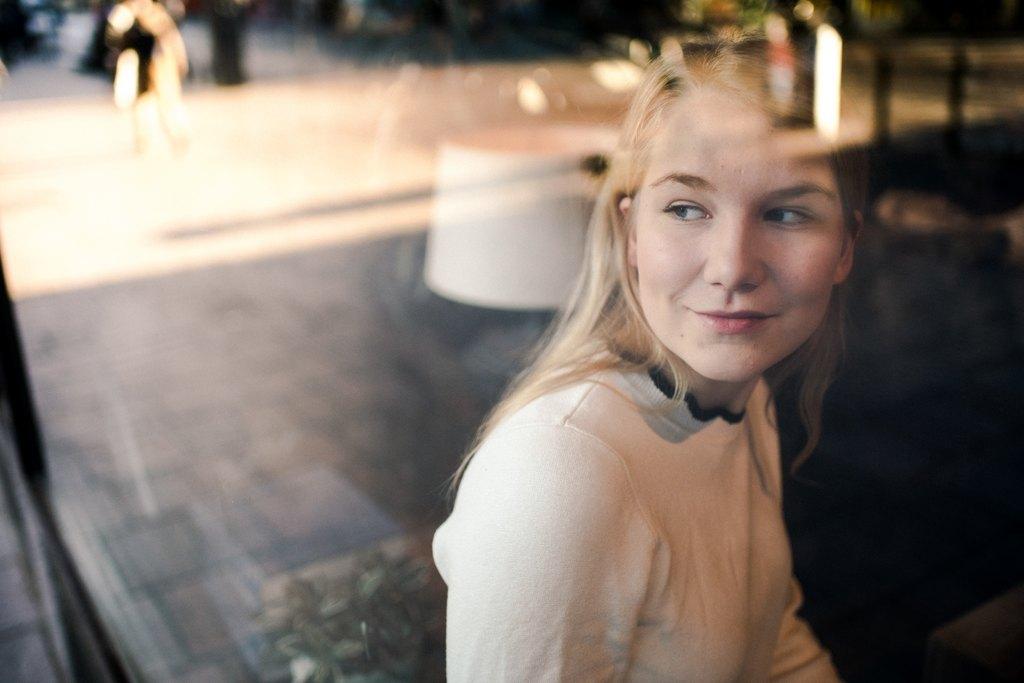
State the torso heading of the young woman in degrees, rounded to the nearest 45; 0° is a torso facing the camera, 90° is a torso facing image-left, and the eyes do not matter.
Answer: approximately 315°
